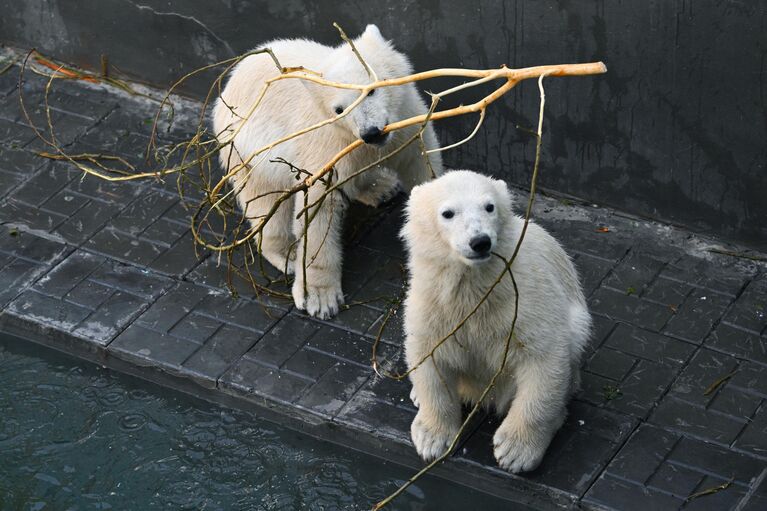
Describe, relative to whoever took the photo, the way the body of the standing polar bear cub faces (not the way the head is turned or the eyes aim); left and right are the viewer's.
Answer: facing the viewer and to the right of the viewer

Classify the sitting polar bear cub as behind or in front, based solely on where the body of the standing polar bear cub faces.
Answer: in front
